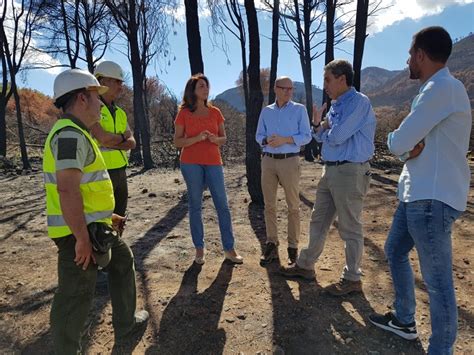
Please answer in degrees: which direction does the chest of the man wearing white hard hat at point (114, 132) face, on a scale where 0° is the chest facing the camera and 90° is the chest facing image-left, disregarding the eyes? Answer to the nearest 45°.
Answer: approximately 315°

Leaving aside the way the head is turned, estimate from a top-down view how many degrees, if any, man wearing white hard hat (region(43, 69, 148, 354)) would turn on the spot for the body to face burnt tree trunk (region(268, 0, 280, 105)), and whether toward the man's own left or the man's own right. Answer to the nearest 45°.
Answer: approximately 45° to the man's own left

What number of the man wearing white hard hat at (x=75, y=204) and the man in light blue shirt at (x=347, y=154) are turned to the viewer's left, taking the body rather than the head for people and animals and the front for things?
1

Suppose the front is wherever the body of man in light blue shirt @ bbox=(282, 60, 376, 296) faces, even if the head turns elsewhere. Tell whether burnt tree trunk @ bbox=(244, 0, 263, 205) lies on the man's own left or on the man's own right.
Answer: on the man's own right

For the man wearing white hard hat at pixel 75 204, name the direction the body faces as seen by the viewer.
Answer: to the viewer's right

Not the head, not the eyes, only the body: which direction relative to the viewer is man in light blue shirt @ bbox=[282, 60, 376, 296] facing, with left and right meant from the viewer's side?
facing to the left of the viewer

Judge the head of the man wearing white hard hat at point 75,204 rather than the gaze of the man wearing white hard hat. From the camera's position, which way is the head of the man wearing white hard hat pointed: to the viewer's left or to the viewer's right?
to the viewer's right

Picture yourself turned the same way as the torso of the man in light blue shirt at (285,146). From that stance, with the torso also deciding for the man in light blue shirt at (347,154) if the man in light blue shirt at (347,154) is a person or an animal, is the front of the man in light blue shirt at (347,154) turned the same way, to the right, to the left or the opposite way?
to the right

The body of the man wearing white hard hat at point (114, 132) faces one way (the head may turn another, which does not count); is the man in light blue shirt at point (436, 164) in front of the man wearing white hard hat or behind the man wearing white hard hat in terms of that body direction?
in front

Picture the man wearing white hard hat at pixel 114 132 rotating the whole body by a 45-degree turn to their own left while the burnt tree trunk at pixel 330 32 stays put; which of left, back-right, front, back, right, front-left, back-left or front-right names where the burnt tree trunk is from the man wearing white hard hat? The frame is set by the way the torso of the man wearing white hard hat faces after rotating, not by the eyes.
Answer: front-left

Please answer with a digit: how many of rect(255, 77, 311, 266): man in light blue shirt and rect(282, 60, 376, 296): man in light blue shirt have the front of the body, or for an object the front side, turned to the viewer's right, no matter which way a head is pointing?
0

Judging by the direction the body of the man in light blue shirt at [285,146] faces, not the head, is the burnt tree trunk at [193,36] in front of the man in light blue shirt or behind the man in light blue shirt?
behind

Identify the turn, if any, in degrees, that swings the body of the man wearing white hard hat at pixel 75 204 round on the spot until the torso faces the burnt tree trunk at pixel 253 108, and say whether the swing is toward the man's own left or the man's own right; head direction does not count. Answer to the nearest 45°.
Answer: approximately 45° to the man's own left

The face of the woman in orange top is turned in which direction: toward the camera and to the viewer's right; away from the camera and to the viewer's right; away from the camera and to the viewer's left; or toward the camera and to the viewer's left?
toward the camera and to the viewer's right

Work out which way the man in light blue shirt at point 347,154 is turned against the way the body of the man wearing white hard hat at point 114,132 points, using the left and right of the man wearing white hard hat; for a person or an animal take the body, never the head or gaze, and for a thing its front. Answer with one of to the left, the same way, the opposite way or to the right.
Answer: the opposite way

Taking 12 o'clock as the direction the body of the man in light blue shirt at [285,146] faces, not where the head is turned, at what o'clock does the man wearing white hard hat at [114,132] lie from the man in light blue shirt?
The man wearing white hard hat is roughly at 2 o'clock from the man in light blue shirt.
